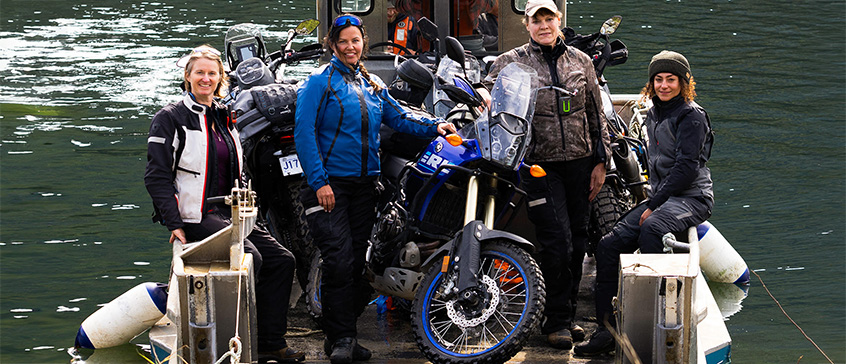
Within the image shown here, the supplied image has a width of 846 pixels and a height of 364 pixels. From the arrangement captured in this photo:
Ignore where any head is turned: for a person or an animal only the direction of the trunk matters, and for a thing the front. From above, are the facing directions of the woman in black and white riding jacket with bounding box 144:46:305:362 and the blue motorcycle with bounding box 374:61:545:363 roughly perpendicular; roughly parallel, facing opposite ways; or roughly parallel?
roughly parallel

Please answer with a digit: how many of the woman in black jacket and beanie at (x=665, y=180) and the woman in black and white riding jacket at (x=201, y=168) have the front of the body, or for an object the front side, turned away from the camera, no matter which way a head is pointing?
0

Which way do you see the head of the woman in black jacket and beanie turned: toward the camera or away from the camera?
toward the camera

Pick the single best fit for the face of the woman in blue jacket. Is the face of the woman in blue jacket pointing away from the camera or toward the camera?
toward the camera

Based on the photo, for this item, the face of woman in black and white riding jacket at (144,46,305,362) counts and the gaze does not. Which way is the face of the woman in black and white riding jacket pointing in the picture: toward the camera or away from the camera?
toward the camera

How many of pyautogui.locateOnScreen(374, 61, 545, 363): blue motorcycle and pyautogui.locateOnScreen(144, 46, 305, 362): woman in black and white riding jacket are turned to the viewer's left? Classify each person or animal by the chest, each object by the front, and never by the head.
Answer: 0

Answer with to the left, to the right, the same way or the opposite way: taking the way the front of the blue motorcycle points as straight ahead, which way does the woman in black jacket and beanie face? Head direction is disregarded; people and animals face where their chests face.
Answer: to the right

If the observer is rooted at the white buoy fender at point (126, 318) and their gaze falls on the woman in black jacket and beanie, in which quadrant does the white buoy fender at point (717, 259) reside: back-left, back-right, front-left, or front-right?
front-left

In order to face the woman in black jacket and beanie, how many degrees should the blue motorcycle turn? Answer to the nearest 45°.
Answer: approximately 45° to its left

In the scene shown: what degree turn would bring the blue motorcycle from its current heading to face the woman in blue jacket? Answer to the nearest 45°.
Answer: approximately 135° to its right

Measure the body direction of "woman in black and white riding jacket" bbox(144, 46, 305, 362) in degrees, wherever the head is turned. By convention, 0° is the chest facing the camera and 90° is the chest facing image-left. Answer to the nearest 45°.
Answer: approximately 315°

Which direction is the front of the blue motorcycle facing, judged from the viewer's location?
facing the viewer and to the right of the viewer

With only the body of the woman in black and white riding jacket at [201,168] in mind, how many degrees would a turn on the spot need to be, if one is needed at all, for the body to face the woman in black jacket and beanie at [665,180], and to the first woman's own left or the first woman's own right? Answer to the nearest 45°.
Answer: approximately 45° to the first woman's own left

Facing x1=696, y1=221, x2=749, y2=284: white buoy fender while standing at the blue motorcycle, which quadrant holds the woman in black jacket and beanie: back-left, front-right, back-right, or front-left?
front-right

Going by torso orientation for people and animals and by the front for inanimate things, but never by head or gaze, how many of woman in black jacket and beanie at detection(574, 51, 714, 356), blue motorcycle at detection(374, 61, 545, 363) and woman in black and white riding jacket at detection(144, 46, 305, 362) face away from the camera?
0
